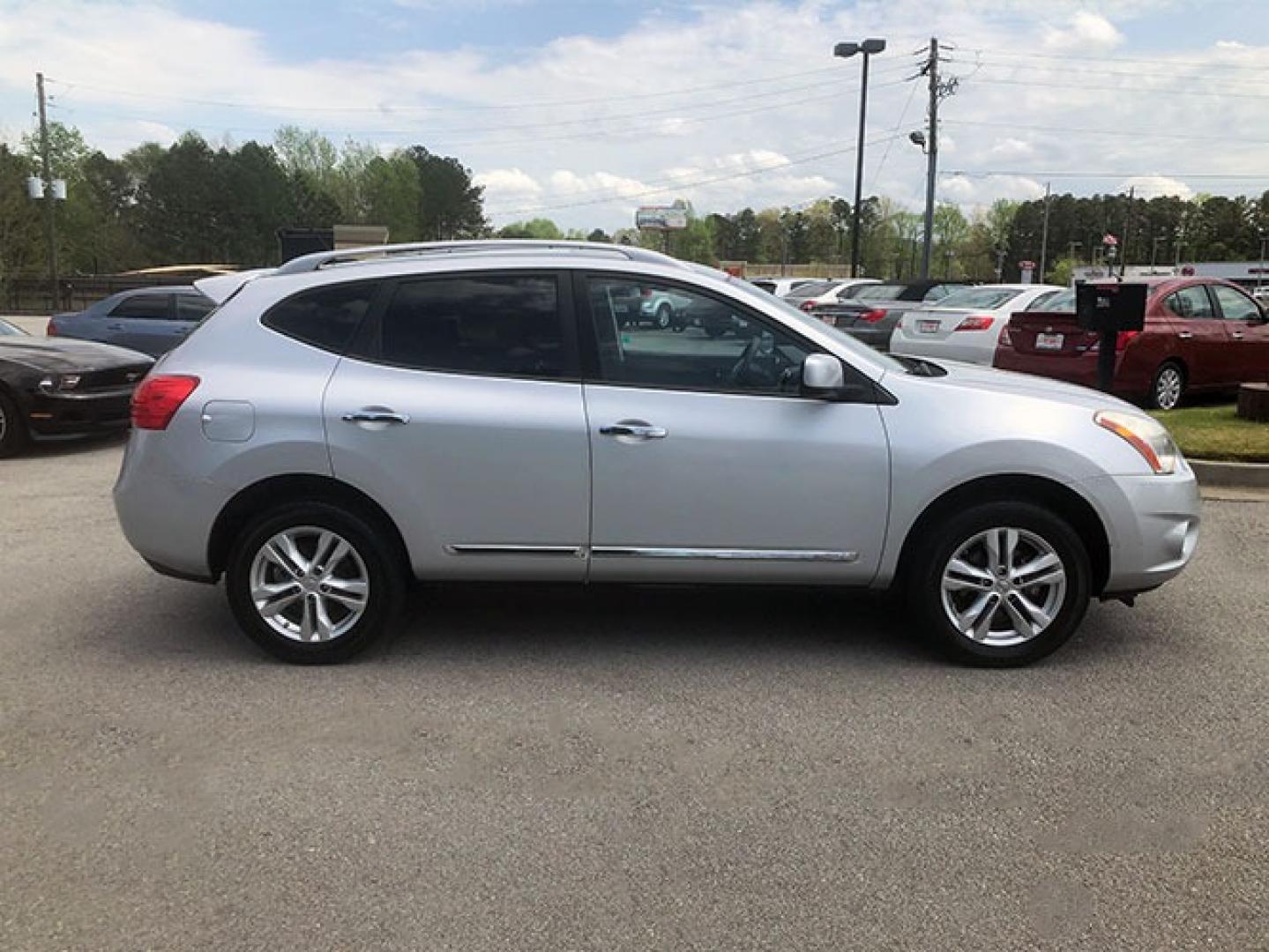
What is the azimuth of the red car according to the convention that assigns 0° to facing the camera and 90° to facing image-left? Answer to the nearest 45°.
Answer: approximately 225°

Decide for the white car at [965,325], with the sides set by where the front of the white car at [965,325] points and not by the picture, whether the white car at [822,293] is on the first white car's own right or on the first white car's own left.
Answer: on the first white car's own left

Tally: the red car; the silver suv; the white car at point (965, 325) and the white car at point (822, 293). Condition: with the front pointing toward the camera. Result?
0

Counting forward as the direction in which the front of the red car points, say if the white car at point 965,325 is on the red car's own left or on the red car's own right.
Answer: on the red car's own left

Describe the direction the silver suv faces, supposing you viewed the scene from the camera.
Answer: facing to the right of the viewer

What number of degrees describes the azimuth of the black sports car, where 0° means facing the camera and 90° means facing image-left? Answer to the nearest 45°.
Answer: approximately 315°

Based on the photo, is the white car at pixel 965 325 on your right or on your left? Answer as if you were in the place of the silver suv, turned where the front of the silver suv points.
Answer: on your left

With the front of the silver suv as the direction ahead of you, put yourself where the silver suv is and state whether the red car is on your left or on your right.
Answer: on your left

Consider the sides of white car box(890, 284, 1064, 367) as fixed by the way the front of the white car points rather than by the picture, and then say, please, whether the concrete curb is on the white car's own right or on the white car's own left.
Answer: on the white car's own right

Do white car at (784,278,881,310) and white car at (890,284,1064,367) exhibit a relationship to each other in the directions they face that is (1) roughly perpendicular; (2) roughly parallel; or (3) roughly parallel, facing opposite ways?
roughly parallel

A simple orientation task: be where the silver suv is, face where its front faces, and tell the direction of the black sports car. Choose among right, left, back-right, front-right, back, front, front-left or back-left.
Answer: back-left

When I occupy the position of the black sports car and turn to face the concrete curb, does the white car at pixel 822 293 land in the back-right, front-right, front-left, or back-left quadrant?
front-left

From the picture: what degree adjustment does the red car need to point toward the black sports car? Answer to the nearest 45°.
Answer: approximately 180°

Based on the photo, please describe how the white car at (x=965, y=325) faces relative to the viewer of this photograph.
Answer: facing away from the viewer and to the right of the viewer
